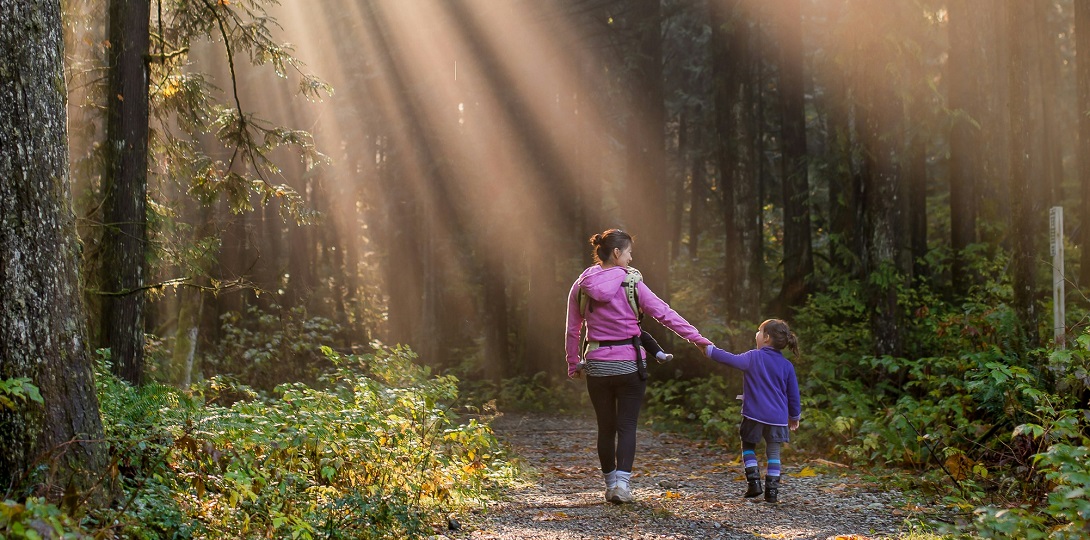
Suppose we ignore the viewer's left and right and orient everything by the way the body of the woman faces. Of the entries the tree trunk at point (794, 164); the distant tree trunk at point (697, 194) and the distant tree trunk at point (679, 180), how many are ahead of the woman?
3

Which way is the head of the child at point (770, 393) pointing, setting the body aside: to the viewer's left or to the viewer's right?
to the viewer's left

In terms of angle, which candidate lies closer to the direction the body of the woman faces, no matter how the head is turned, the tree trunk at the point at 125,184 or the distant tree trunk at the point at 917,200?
the distant tree trunk

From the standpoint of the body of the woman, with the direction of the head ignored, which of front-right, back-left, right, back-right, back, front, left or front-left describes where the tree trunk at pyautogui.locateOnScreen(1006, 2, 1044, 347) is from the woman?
front-right

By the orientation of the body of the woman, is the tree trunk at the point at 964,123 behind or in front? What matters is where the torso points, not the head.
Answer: in front

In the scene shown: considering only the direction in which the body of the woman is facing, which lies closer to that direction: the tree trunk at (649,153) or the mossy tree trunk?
the tree trunk

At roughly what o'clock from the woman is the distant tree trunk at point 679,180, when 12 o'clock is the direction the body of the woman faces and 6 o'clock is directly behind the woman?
The distant tree trunk is roughly at 12 o'clock from the woman.

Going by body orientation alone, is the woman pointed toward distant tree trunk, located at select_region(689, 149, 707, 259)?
yes

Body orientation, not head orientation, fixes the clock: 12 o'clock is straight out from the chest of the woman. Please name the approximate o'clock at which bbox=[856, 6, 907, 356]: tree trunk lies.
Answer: The tree trunk is roughly at 1 o'clock from the woman.

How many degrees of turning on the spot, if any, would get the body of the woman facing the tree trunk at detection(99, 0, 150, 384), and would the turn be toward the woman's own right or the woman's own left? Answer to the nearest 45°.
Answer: approximately 45° to the woman's own left

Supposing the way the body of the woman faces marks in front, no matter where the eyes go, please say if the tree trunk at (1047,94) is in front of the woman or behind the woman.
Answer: in front

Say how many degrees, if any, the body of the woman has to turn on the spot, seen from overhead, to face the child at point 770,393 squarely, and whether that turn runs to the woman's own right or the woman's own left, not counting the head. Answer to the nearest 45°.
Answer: approximately 45° to the woman's own right

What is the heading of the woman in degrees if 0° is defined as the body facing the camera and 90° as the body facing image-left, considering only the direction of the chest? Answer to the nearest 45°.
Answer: approximately 180°

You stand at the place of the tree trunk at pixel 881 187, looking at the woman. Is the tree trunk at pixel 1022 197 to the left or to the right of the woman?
left

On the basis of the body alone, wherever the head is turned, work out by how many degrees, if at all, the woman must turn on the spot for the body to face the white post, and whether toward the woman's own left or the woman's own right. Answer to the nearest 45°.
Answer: approximately 90° to the woman's own right
